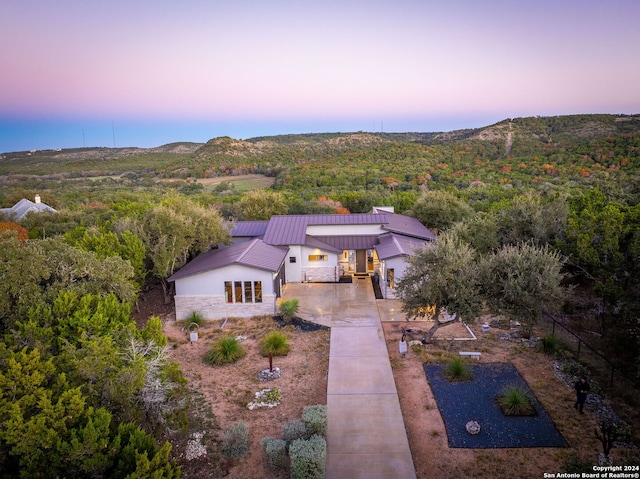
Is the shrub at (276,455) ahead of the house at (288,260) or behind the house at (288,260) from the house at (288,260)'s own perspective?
ahead

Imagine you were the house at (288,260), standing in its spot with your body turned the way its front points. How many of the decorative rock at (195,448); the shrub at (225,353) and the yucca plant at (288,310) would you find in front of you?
3

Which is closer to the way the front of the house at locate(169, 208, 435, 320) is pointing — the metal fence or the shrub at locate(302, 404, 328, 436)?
the shrub

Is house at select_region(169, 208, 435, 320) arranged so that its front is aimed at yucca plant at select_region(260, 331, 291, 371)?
yes

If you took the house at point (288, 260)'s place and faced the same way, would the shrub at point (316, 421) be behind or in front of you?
in front

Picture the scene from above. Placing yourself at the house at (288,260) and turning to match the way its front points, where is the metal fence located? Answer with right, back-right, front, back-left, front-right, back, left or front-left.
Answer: front-left

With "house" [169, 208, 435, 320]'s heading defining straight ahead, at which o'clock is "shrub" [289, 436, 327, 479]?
The shrub is roughly at 12 o'clock from the house.

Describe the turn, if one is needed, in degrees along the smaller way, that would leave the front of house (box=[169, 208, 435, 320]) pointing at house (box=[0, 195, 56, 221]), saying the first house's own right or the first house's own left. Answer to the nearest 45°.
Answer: approximately 135° to the first house's own right

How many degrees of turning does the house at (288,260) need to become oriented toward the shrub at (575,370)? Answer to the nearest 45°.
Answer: approximately 45° to its left

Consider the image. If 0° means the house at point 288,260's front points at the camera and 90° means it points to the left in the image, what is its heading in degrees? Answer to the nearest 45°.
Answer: approximately 0°

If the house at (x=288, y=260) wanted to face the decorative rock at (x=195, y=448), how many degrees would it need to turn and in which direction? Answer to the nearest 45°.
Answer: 0° — it already faces it
